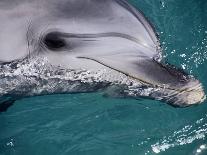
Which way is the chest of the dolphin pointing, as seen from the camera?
to the viewer's right
